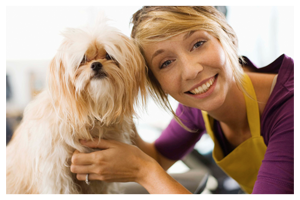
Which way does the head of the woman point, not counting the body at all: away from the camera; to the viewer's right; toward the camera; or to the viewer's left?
toward the camera

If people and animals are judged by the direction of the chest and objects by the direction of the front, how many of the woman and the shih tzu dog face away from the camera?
0

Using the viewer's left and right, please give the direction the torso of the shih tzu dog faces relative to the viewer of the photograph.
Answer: facing the viewer and to the right of the viewer

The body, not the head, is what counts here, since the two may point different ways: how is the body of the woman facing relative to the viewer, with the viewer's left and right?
facing the viewer and to the left of the viewer
